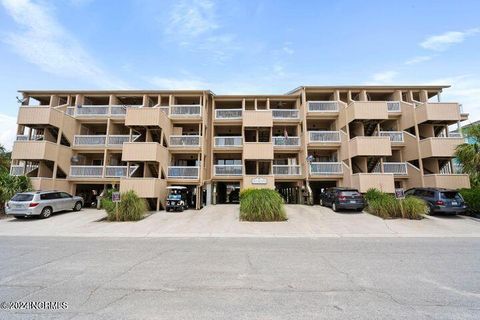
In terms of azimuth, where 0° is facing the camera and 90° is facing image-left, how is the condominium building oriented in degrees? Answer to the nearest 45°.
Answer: approximately 0°

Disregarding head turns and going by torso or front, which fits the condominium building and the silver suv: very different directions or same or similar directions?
very different directions
